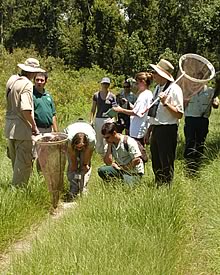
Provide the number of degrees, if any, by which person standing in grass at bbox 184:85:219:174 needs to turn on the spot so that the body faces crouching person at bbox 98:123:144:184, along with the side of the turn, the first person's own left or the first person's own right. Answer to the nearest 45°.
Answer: approximately 45° to the first person's own right

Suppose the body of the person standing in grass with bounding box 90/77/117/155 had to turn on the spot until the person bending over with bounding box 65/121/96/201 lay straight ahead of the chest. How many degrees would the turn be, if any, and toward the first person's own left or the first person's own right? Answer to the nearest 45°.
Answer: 0° — they already face them

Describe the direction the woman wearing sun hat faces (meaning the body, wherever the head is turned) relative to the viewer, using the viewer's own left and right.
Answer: facing the viewer and to the left of the viewer

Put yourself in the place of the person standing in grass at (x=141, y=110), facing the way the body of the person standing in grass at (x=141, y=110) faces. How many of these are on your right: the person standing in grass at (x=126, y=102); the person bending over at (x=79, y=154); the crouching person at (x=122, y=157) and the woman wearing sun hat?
1

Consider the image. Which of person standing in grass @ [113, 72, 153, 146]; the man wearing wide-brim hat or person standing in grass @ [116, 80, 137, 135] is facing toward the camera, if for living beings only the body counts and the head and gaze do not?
person standing in grass @ [116, 80, 137, 135]

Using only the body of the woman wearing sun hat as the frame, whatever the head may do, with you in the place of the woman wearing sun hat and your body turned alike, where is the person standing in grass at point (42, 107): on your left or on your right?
on your right

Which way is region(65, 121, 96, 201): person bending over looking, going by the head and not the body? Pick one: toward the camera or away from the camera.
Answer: toward the camera

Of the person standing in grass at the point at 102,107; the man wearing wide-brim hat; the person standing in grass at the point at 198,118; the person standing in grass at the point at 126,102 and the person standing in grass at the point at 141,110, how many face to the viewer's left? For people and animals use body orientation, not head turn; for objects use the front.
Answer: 1

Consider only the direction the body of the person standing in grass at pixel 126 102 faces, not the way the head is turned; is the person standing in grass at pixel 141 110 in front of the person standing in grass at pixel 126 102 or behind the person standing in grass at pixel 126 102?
in front

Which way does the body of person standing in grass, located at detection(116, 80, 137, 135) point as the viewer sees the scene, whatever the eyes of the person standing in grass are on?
toward the camera

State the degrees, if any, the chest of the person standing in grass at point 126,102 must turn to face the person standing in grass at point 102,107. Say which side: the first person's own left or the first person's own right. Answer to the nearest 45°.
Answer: approximately 45° to the first person's own right

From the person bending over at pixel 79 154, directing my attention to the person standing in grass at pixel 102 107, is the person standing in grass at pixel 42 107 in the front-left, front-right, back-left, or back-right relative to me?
front-left
